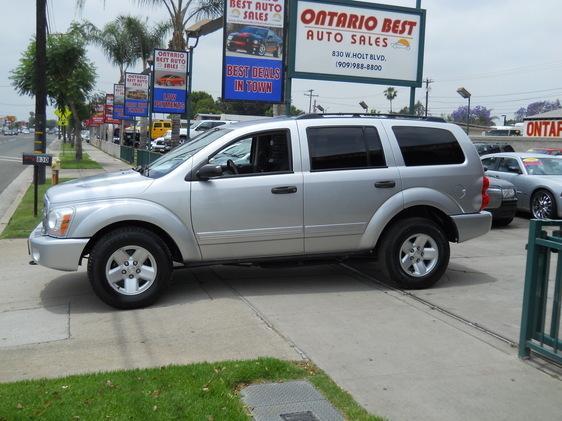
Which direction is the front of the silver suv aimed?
to the viewer's left

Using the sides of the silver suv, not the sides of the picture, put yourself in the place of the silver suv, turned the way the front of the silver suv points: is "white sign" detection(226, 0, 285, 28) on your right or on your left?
on your right

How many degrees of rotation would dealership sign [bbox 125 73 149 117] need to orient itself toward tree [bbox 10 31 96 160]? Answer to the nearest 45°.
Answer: approximately 90° to its right

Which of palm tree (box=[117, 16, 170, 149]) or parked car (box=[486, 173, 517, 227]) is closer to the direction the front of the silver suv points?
the palm tree

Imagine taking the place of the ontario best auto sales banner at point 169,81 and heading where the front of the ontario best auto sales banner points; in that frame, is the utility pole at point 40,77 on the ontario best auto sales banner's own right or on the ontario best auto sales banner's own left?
on the ontario best auto sales banner's own right

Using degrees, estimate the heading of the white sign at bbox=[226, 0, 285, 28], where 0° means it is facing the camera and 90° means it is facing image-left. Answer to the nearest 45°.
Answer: approximately 0°

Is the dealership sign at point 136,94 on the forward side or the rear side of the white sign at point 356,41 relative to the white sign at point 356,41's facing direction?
on the rear side

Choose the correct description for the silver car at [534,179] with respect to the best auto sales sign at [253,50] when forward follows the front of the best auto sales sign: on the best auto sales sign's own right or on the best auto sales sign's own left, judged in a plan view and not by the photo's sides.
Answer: on the best auto sales sign's own left
